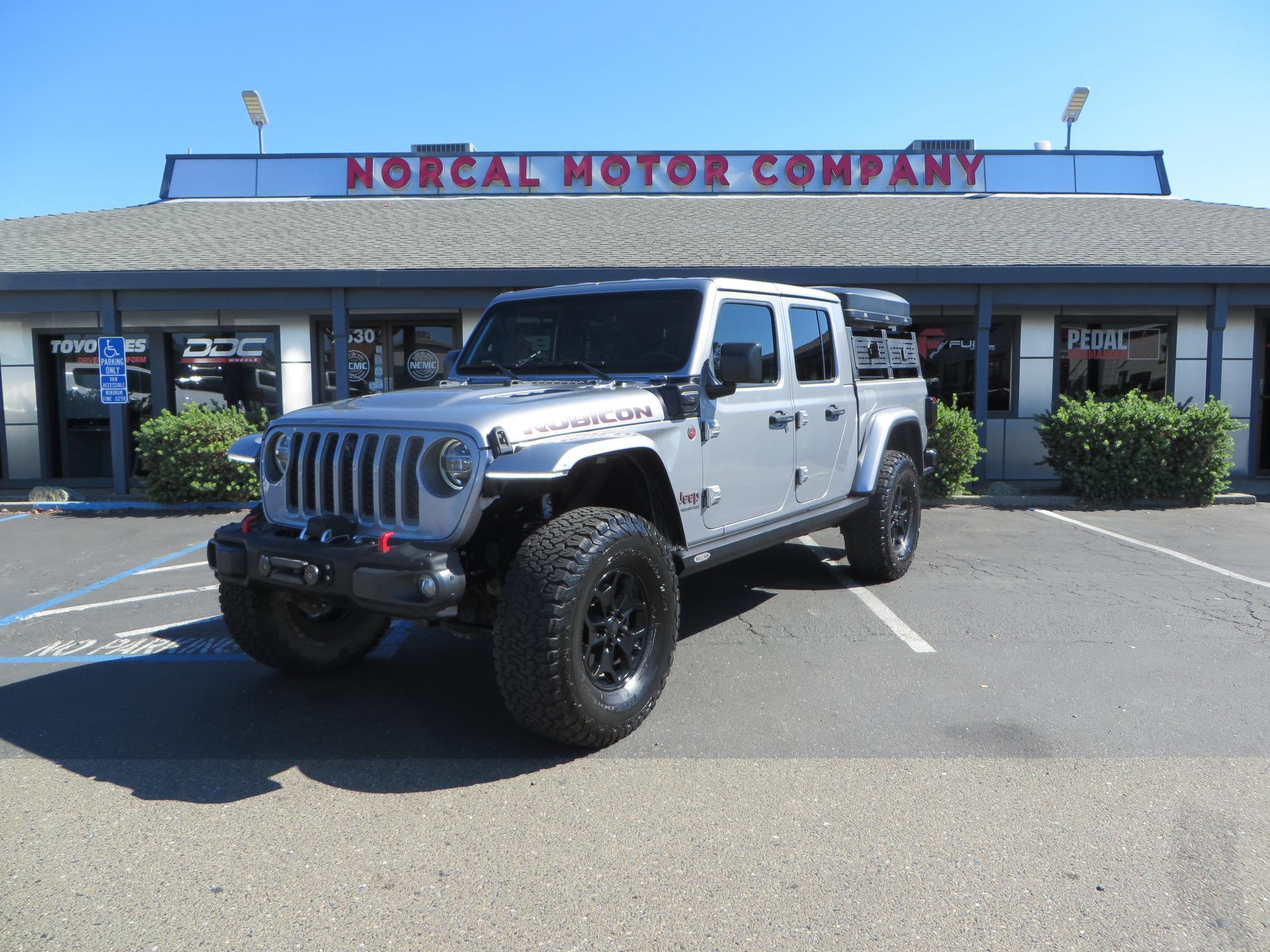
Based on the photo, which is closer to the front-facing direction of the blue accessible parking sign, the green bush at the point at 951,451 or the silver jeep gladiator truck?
the silver jeep gladiator truck

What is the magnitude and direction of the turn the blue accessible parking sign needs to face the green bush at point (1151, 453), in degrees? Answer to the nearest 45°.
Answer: approximately 45° to its left

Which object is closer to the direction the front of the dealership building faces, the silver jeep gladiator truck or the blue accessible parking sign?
the silver jeep gladiator truck

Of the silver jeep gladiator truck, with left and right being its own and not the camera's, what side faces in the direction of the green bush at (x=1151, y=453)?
back

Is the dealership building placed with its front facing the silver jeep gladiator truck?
yes

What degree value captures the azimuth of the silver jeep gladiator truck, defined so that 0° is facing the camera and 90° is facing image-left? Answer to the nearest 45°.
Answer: approximately 45°

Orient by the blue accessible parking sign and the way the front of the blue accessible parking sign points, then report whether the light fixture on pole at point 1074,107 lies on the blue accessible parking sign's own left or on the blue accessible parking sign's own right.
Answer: on the blue accessible parking sign's own left

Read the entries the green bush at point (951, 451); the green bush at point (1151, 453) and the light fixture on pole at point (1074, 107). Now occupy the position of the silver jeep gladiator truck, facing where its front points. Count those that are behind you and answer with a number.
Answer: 3
